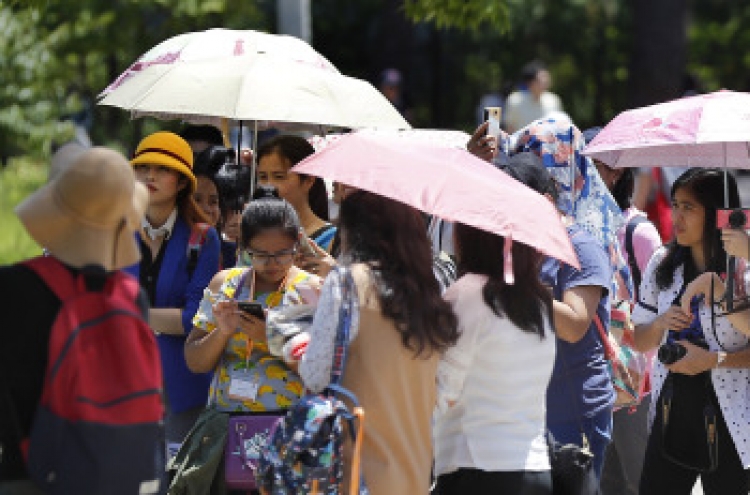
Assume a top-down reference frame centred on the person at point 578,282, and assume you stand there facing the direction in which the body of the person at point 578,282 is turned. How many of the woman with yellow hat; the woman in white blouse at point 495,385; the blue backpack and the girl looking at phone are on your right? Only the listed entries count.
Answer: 0

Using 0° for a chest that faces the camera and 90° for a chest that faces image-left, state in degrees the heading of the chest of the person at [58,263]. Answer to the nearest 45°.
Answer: approximately 180°

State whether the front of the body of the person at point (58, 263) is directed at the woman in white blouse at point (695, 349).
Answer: no

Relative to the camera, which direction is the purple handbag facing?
toward the camera

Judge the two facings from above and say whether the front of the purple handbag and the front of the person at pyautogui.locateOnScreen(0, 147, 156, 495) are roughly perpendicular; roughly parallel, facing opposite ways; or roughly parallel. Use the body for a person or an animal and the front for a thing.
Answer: roughly parallel, facing opposite ways

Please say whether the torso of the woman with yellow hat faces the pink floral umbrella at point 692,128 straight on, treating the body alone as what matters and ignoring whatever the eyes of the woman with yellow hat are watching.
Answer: no

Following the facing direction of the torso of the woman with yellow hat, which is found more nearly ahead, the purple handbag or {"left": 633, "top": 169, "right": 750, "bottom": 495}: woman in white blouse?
the purple handbag

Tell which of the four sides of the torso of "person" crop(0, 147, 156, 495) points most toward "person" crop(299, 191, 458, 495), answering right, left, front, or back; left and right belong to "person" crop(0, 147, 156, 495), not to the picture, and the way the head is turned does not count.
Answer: right

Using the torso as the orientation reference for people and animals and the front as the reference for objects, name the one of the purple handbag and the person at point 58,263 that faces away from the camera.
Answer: the person

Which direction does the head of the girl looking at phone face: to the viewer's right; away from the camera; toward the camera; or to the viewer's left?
toward the camera

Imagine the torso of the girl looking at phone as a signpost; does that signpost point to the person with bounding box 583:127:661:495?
no

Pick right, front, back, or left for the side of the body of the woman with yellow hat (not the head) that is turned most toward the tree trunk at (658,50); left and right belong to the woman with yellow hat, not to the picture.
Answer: back

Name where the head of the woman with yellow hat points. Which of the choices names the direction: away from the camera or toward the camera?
toward the camera

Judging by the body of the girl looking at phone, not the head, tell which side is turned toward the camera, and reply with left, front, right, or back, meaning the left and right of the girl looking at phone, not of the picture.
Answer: front

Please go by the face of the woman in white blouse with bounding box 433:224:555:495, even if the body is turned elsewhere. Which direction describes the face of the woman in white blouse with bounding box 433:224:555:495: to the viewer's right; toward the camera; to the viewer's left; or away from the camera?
away from the camera
